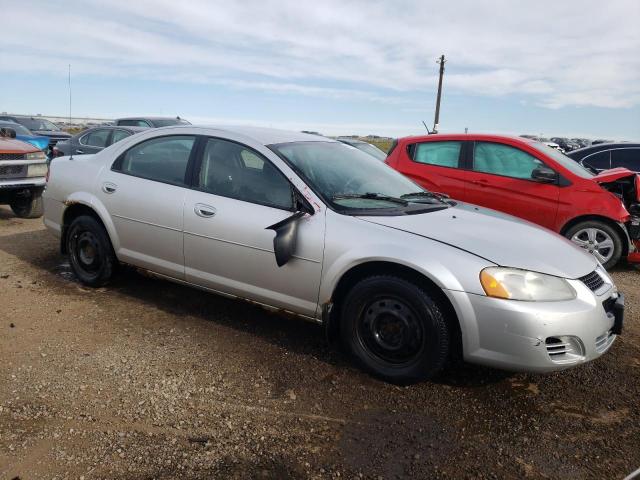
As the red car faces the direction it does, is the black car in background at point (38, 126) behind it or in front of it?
behind

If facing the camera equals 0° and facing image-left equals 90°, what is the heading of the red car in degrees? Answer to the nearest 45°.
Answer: approximately 270°

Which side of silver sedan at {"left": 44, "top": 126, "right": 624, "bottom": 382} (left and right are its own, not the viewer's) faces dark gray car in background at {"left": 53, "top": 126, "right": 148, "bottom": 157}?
back

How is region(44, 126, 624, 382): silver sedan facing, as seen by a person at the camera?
facing the viewer and to the right of the viewer

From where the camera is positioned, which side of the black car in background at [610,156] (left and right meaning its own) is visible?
right

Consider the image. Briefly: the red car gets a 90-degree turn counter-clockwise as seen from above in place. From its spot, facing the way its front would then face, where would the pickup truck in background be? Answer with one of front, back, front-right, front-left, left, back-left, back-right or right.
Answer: left

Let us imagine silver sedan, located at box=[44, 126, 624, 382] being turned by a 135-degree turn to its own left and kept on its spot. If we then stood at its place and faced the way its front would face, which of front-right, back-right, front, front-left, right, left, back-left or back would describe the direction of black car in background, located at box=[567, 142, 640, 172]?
front-right

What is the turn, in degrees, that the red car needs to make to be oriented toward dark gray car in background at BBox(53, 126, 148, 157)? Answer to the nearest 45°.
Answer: approximately 180°

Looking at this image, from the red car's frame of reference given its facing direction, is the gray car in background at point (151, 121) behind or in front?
behind
